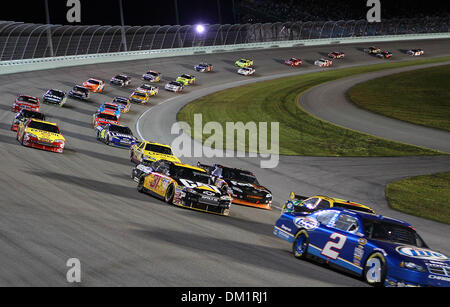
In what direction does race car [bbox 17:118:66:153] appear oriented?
toward the camera

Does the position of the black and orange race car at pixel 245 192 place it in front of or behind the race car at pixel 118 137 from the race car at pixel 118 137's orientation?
in front

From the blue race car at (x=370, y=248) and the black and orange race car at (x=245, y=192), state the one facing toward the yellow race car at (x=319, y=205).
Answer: the black and orange race car

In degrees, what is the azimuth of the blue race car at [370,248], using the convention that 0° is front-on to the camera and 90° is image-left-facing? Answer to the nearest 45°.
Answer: approximately 315°

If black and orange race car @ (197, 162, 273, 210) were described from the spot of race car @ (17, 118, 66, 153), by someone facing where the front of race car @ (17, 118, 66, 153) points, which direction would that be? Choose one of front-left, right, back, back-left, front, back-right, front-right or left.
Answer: front-left

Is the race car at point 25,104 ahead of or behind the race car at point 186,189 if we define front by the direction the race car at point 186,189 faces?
behind

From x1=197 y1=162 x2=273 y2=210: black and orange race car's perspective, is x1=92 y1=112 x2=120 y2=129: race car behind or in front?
behind

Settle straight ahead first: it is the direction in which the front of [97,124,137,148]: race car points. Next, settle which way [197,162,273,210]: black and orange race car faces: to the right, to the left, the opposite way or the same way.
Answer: the same way

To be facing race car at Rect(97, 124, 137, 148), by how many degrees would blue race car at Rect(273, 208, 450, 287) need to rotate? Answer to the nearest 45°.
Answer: approximately 180°

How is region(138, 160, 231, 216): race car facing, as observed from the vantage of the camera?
facing the viewer and to the right of the viewer

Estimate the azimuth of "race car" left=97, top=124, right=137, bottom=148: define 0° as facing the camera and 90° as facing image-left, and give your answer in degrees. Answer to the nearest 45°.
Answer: approximately 315°

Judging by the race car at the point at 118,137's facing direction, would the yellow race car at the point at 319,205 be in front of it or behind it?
in front

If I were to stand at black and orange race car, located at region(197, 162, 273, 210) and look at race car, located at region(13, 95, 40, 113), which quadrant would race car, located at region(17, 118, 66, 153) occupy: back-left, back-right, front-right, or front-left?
front-left

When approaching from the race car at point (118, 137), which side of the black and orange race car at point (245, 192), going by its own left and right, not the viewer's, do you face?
back

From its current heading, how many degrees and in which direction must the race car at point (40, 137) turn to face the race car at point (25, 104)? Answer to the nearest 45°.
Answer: approximately 180°

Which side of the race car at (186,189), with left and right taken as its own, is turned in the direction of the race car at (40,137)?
back

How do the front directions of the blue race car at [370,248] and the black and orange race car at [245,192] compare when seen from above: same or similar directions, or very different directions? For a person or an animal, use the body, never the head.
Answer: same or similar directions

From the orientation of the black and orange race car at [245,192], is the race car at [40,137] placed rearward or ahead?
rearward

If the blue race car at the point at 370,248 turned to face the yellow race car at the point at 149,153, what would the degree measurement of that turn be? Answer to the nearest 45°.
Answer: approximately 180°

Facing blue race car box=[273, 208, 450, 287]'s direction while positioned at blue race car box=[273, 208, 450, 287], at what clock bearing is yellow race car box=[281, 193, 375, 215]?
The yellow race car is roughly at 7 o'clock from the blue race car.

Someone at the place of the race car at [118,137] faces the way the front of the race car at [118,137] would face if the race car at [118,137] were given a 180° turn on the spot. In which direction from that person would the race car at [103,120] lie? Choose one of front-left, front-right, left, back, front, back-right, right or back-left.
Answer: front-right
